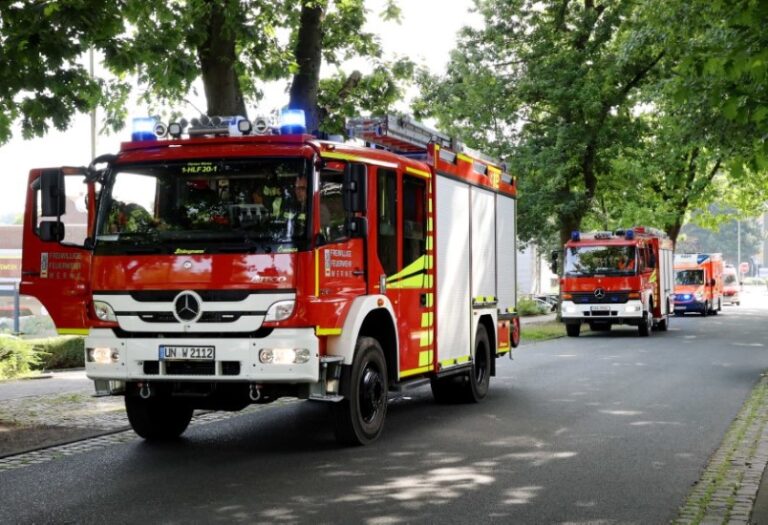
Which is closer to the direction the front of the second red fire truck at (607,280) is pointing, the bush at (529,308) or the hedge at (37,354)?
the hedge

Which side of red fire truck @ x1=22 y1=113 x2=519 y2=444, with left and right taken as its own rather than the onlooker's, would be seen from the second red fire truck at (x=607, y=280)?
back

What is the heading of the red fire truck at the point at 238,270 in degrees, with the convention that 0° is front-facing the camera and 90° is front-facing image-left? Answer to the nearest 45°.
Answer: approximately 45°

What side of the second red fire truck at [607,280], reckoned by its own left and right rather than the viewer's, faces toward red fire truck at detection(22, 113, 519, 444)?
front

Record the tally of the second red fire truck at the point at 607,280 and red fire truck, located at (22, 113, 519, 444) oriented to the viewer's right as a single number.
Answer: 0

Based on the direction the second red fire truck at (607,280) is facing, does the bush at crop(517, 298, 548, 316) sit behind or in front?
behind

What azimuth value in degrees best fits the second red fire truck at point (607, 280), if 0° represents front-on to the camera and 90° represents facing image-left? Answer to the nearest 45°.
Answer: approximately 0°

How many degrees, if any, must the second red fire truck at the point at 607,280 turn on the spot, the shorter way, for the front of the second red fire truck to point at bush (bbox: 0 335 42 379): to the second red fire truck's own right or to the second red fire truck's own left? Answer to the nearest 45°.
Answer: approximately 45° to the second red fire truck's own right

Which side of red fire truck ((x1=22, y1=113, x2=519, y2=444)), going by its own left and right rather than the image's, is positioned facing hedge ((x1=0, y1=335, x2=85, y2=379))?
right
